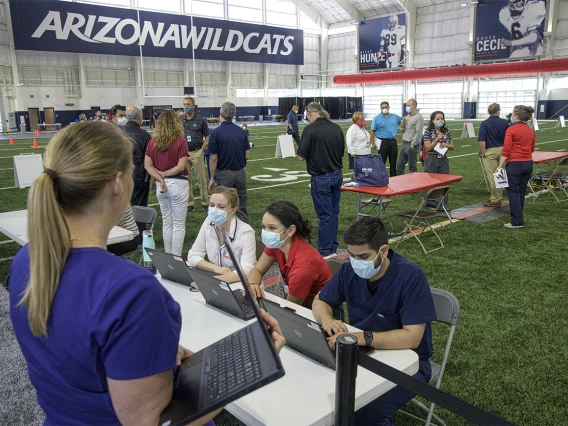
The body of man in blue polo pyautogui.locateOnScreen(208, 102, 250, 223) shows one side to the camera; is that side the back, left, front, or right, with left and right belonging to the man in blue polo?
back

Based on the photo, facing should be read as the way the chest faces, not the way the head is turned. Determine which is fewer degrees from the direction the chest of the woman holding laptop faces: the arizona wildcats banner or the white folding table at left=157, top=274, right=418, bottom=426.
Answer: the white folding table

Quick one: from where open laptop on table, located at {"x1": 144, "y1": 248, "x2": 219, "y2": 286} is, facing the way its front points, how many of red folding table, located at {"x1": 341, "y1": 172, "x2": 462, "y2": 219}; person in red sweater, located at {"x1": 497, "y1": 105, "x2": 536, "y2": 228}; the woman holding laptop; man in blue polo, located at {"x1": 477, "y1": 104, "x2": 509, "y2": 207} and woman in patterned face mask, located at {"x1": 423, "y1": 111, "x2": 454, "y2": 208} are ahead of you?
4

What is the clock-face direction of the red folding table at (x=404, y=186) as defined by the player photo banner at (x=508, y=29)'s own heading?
The red folding table is roughly at 12 o'clock from the player photo banner.

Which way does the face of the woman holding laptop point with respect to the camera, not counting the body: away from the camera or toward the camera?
away from the camera

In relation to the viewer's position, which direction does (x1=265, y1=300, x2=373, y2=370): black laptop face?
facing away from the viewer and to the right of the viewer

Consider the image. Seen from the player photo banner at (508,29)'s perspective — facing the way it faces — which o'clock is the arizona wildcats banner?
The arizona wildcats banner is roughly at 2 o'clock from the player photo banner.

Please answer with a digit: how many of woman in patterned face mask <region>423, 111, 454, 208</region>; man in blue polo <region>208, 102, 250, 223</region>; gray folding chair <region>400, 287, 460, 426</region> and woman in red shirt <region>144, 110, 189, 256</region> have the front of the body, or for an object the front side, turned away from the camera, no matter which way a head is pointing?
2

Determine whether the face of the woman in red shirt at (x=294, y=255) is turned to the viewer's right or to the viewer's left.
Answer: to the viewer's left

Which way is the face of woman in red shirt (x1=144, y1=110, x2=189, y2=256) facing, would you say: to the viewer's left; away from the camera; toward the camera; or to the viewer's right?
away from the camera

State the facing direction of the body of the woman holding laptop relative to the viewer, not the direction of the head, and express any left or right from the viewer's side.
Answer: facing away from the viewer and to the right of the viewer

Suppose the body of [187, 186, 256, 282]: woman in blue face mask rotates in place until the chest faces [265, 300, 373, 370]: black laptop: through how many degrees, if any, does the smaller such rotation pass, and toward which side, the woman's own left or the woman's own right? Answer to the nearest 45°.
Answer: approximately 45° to the woman's own left

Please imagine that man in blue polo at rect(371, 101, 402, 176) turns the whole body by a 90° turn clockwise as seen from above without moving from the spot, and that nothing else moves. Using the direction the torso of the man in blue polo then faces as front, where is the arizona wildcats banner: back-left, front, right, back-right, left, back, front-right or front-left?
front-right

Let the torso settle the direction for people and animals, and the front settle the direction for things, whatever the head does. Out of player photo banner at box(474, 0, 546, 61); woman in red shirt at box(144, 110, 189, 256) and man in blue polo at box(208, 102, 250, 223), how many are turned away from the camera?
2

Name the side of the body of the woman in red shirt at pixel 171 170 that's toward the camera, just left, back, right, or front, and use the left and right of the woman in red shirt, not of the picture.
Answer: back
